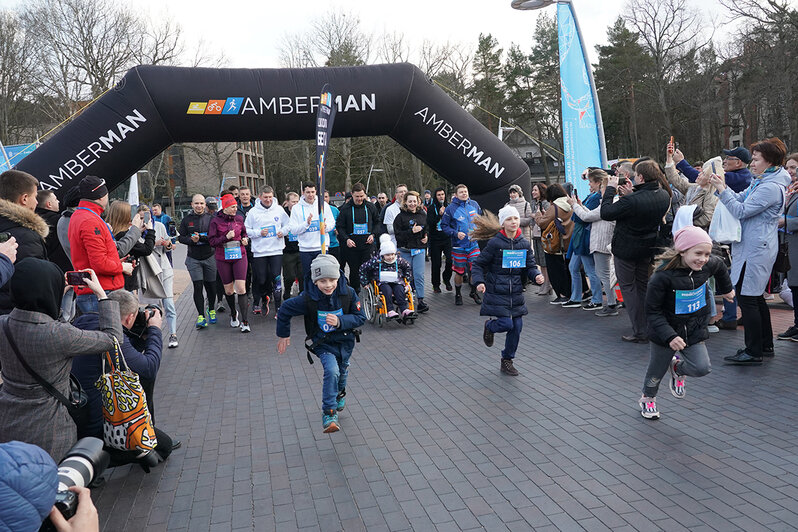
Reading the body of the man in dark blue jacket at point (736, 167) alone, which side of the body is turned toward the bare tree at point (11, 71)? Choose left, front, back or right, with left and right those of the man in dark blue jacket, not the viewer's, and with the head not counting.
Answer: front

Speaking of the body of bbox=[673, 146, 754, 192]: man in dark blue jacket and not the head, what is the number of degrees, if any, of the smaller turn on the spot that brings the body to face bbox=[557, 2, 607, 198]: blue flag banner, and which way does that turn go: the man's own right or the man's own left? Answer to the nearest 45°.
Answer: approximately 45° to the man's own right

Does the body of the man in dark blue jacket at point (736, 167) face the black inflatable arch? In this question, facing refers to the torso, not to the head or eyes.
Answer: yes

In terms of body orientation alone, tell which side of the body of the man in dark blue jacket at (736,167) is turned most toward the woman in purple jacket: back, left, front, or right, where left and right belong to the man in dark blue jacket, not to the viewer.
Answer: front

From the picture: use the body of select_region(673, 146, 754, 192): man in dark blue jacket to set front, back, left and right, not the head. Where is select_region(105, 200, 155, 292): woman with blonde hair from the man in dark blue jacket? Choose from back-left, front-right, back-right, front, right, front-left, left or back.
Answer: front-left

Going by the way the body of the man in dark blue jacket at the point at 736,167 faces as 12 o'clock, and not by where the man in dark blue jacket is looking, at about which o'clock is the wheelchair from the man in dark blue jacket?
The wheelchair is roughly at 12 o'clock from the man in dark blue jacket.

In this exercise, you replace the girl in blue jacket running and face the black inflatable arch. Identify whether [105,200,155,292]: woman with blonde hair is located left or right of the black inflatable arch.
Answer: left

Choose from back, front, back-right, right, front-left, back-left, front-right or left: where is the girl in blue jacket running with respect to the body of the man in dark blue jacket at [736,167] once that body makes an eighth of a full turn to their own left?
front

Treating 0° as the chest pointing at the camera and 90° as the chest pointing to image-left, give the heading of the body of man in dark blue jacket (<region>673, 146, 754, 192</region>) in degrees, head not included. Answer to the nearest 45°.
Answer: approximately 90°

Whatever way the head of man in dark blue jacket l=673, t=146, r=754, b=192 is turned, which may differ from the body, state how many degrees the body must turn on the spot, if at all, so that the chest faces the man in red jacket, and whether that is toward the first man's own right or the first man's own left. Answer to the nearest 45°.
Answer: approximately 45° to the first man's own left

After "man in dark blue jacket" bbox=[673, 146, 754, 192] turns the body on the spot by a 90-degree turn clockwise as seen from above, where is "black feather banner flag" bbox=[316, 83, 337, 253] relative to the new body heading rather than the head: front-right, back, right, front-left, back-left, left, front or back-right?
back-left
